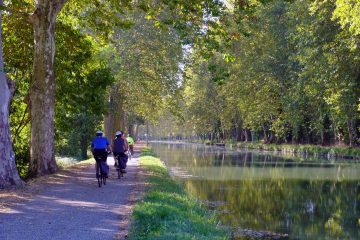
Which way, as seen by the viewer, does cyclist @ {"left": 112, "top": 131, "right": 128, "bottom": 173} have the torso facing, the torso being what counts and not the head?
away from the camera

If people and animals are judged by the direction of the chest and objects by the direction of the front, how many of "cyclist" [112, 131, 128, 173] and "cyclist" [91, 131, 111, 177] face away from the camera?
2

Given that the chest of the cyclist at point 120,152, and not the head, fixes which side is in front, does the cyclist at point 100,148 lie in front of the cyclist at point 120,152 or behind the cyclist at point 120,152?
behind

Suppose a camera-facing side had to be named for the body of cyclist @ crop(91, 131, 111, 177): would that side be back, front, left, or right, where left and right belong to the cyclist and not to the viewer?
back
